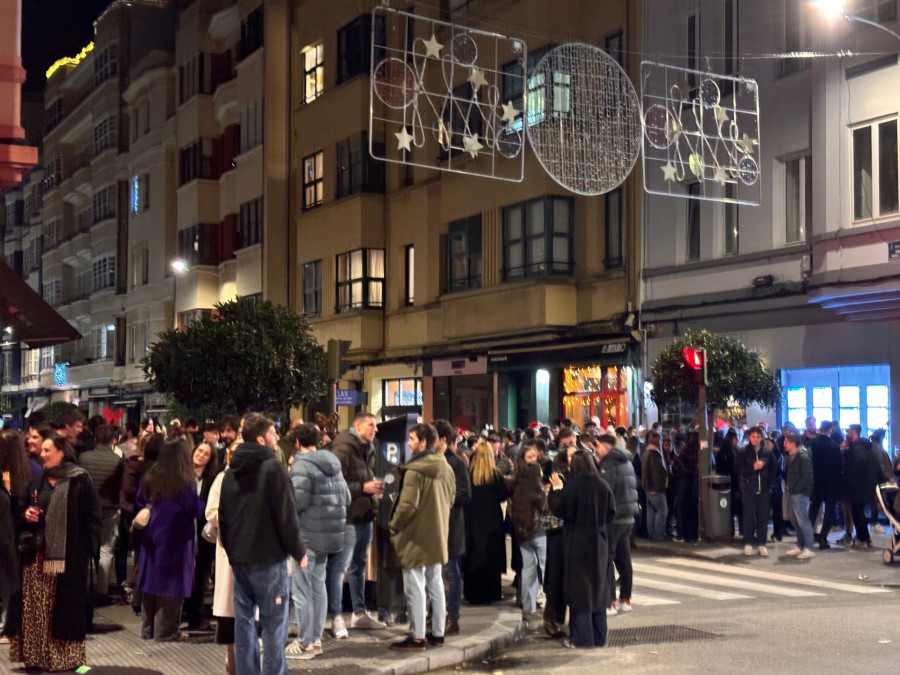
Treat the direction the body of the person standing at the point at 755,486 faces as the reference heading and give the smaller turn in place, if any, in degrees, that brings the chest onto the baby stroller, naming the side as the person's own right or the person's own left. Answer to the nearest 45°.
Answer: approximately 45° to the person's own left

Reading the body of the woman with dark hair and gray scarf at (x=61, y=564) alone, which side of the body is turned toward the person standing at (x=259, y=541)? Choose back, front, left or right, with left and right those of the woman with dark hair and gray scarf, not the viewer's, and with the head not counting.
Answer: left

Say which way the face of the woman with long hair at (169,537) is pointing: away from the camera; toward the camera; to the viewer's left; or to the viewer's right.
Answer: away from the camera

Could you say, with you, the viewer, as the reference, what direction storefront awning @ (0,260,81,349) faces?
facing to the right of the viewer

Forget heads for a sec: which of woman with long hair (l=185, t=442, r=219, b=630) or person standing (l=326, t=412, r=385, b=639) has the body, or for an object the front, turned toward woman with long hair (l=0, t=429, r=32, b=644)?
woman with long hair (l=185, t=442, r=219, b=630)

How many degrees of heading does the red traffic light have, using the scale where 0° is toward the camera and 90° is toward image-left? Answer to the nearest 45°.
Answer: approximately 45°

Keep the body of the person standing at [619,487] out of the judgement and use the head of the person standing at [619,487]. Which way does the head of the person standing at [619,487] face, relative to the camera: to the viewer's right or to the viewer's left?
to the viewer's left

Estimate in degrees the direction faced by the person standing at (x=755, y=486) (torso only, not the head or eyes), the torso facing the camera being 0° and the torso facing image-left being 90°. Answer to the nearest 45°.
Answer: approximately 0°

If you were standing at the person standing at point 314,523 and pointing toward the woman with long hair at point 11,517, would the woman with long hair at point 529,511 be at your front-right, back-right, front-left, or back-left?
back-right

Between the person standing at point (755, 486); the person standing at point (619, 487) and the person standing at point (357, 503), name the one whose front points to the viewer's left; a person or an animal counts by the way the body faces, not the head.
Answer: the person standing at point (619, 487)

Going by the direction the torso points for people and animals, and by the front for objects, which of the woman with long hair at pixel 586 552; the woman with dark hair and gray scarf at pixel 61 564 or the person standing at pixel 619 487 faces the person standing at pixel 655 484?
the woman with long hair at pixel 586 552

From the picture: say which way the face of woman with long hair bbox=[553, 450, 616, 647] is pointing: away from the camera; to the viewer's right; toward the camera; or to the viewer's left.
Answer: away from the camera
